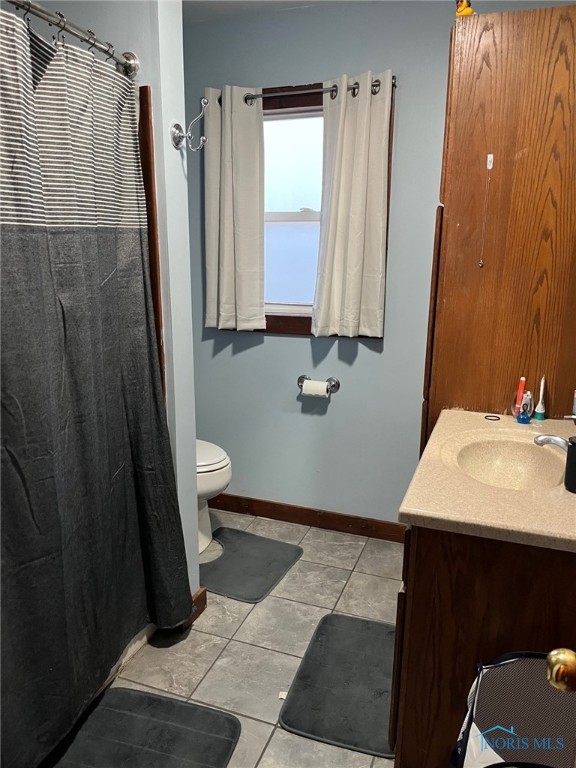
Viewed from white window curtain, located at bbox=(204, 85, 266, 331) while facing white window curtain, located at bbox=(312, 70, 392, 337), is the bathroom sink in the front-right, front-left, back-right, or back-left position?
front-right

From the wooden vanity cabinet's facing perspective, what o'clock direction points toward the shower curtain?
The shower curtain is roughly at 12 o'clock from the wooden vanity cabinet.

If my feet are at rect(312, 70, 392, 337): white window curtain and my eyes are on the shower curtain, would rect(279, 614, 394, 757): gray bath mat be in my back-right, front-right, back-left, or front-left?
front-left

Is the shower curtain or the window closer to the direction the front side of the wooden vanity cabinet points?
the shower curtain

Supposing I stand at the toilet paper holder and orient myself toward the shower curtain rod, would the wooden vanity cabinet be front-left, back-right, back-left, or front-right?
front-left

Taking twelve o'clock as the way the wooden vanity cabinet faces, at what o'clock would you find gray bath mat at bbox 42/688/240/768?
The gray bath mat is roughly at 12 o'clock from the wooden vanity cabinet.

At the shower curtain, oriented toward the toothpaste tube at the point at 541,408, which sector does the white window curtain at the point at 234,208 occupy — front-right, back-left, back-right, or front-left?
front-left

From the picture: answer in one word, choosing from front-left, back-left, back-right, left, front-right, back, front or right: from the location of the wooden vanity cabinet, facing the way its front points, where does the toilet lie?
front-right

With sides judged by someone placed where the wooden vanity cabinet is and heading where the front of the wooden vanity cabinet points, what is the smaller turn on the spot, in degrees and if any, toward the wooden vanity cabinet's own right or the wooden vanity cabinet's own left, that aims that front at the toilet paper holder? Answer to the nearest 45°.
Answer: approximately 45° to the wooden vanity cabinet's own right

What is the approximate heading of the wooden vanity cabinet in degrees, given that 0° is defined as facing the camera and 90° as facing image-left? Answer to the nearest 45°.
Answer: approximately 90°
